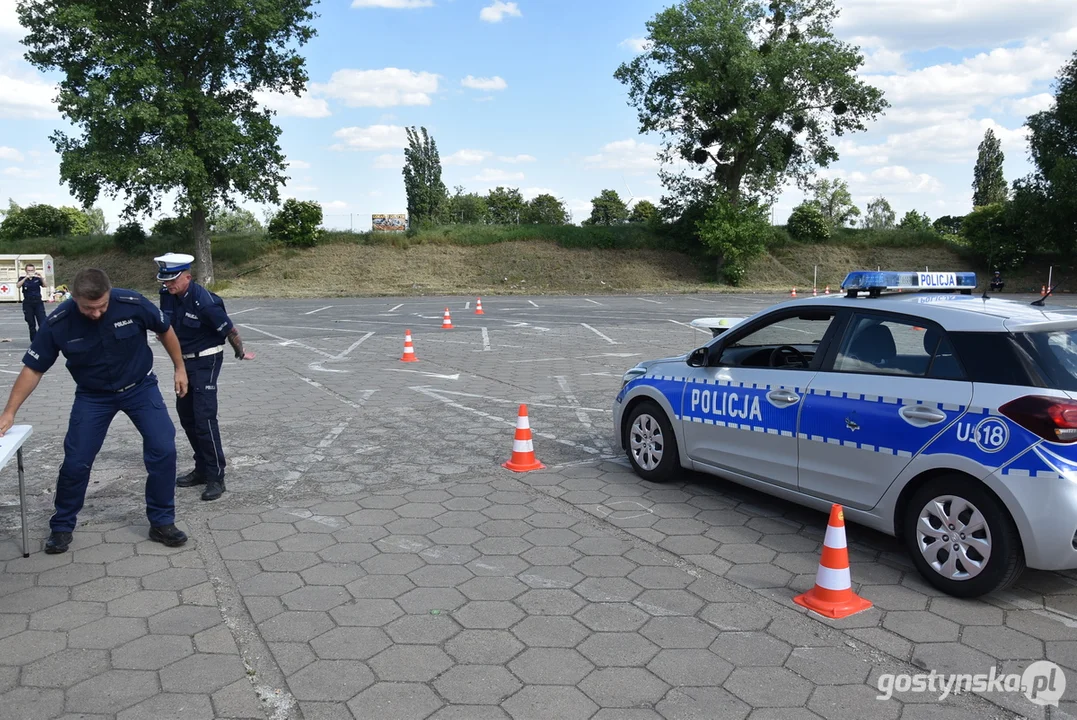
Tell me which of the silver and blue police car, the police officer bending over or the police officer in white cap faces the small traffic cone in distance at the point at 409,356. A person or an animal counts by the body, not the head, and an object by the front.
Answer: the silver and blue police car

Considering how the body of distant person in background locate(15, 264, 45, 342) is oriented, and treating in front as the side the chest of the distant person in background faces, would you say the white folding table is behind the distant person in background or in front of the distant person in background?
in front

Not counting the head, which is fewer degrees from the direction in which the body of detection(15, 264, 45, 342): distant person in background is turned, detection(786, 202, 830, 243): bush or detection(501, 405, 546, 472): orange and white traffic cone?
the orange and white traffic cone

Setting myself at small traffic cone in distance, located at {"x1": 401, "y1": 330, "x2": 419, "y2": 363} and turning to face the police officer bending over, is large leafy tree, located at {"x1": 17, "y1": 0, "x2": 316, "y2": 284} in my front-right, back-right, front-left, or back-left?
back-right

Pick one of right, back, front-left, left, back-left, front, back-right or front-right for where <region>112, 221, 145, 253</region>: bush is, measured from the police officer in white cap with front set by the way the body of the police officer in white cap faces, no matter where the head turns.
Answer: back-right

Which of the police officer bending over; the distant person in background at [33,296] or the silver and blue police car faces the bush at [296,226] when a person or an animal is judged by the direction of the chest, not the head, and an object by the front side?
the silver and blue police car

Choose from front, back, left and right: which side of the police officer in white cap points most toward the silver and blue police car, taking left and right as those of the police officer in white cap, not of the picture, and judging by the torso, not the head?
left

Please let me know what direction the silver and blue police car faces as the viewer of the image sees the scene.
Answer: facing away from the viewer and to the left of the viewer

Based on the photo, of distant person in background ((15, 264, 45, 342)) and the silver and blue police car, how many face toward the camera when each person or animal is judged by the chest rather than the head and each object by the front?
1

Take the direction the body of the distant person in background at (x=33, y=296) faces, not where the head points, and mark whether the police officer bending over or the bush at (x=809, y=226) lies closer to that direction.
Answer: the police officer bending over

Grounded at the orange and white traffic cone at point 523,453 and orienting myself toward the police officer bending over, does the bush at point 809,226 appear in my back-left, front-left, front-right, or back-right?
back-right
